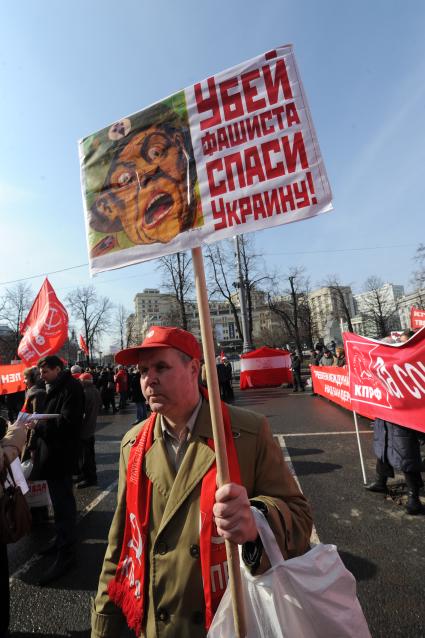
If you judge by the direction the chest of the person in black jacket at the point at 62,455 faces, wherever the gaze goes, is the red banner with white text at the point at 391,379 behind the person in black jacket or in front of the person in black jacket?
behind

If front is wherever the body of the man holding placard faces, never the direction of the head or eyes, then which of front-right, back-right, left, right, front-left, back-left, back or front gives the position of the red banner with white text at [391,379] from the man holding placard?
back

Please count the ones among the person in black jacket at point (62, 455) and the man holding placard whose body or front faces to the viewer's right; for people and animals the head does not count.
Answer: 0

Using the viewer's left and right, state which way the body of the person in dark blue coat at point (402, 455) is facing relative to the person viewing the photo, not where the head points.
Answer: facing the viewer and to the left of the viewer

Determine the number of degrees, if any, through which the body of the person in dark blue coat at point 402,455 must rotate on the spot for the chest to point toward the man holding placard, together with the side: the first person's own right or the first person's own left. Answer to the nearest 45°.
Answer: approximately 45° to the first person's own left

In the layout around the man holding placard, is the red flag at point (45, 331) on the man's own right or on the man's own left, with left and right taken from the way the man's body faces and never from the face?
on the man's own right

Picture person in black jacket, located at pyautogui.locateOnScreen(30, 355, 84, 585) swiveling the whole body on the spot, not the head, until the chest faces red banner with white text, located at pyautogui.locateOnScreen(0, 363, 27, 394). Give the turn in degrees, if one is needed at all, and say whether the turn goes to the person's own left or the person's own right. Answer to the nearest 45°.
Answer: approximately 90° to the person's own right

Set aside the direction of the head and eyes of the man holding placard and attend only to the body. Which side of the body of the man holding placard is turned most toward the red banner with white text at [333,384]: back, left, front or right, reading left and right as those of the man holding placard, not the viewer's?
back

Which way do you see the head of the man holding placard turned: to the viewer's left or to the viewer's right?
to the viewer's left
